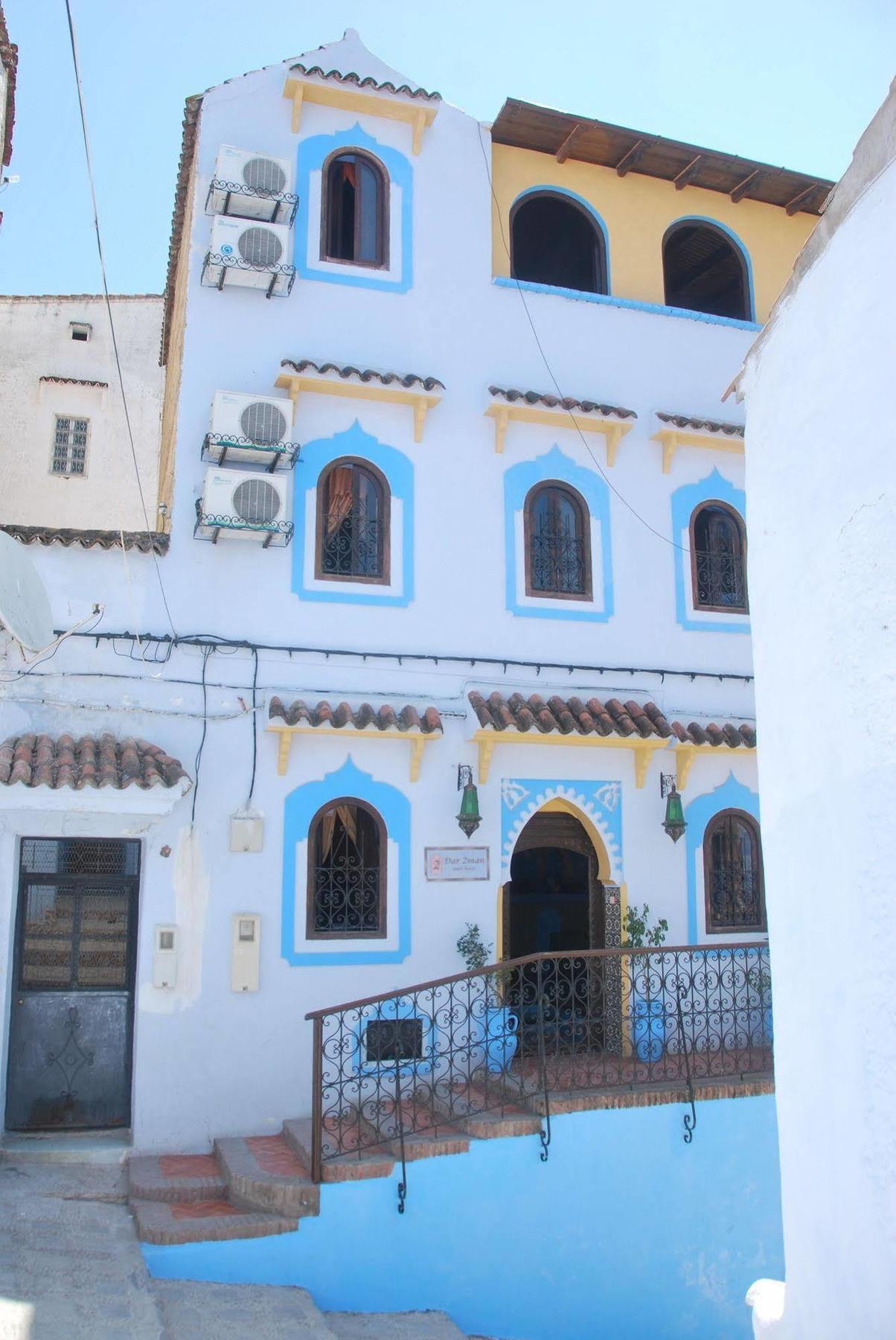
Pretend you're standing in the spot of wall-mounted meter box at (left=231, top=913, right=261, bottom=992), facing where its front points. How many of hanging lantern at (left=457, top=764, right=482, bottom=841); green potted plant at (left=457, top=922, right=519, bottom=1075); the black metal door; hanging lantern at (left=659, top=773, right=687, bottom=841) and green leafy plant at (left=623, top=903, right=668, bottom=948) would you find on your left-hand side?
4

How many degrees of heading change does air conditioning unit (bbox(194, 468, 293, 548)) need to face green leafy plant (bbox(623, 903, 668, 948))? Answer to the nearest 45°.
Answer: approximately 90° to its left

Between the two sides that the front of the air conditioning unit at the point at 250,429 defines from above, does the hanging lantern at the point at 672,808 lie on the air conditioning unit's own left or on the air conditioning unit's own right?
on the air conditioning unit's own left

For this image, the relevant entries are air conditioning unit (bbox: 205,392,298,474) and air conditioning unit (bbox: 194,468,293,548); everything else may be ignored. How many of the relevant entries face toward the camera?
2
